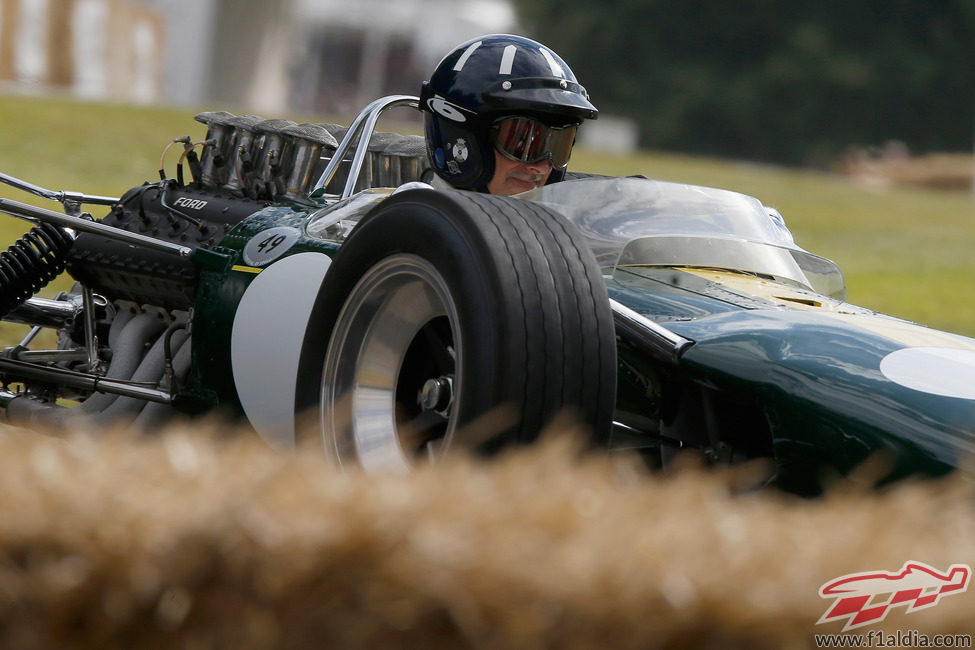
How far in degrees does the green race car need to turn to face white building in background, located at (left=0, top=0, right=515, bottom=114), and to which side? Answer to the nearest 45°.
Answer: approximately 135° to its left

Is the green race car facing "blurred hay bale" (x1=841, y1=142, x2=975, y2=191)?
no

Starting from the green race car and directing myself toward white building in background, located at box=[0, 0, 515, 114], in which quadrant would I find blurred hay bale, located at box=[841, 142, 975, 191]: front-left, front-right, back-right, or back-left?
front-right

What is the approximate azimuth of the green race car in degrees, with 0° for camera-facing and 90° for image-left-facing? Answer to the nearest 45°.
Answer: approximately 315°

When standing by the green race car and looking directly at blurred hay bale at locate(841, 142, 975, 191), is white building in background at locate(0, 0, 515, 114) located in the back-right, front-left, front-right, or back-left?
front-left
